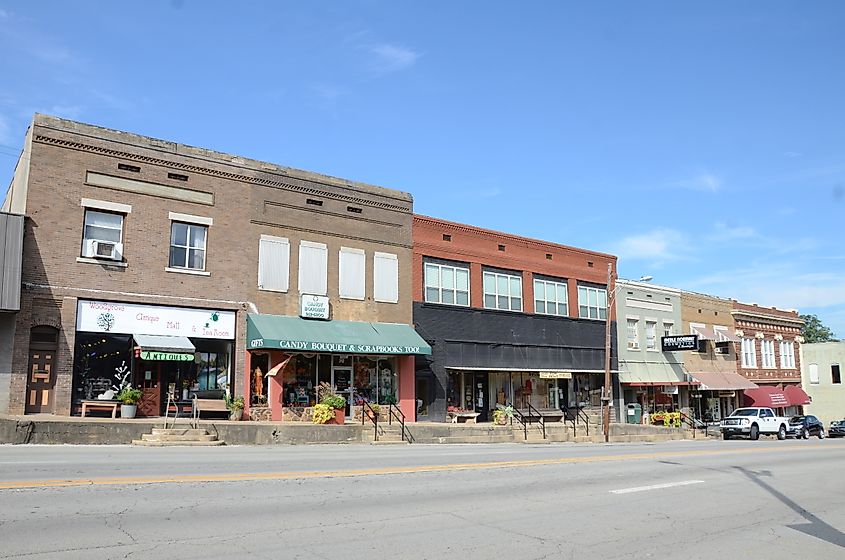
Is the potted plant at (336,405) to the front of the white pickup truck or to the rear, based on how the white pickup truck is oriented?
to the front

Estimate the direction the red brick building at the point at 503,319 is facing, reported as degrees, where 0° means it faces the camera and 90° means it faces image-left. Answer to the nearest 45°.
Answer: approximately 315°

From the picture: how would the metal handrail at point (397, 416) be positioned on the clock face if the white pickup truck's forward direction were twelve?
The metal handrail is roughly at 12 o'clock from the white pickup truck.

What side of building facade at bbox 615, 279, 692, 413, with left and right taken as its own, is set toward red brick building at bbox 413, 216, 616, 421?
right

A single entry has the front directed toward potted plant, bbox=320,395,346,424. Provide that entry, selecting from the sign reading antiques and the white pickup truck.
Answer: the white pickup truck

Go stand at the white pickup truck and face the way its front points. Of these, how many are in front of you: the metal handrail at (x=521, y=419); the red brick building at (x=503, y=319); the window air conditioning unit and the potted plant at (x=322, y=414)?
4

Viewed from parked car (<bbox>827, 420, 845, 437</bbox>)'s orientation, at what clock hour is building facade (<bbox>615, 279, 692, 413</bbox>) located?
The building facade is roughly at 12 o'clock from the parked car.

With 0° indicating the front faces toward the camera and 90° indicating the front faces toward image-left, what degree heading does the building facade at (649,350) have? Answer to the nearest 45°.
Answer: approximately 315°

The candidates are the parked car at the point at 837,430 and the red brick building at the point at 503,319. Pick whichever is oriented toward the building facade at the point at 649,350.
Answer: the parked car

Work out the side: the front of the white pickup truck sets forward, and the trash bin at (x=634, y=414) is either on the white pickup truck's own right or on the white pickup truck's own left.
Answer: on the white pickup truck's own right

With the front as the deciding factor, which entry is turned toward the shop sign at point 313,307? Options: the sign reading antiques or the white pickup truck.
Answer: the white pickup truck
